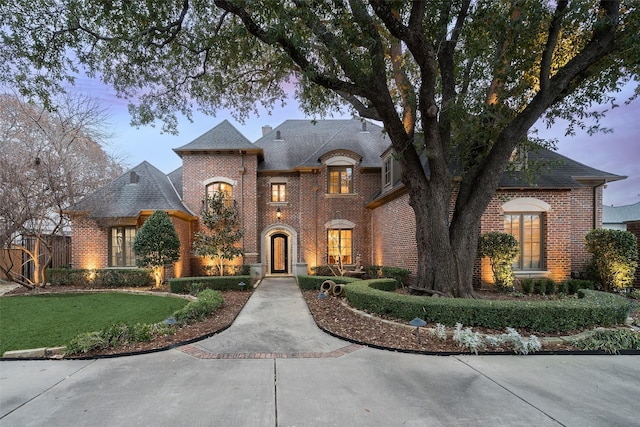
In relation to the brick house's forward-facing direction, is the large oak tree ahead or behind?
ahead

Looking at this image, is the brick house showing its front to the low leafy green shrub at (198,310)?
yes

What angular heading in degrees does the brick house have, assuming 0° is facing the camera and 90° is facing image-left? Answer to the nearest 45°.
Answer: approximately 0°

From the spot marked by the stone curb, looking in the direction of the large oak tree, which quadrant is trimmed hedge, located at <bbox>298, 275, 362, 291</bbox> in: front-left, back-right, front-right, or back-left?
front-left

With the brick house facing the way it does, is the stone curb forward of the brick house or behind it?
forward

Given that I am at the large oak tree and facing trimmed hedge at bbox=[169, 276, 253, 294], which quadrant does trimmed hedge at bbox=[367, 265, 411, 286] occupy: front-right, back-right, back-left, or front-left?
front-right
